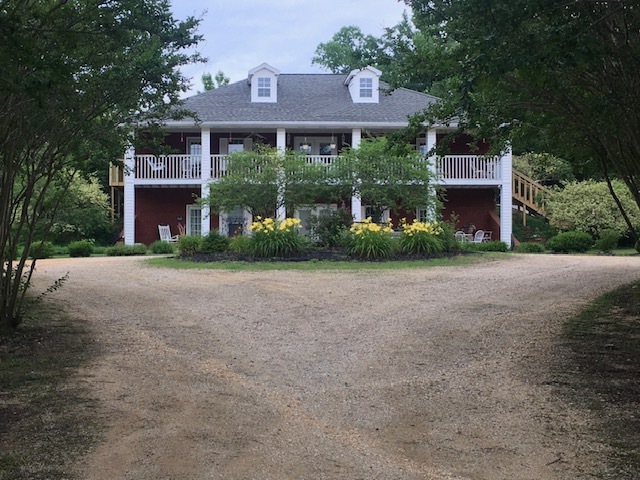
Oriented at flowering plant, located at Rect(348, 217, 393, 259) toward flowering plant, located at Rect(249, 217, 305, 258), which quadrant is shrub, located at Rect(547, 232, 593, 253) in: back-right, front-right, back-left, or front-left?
back-right

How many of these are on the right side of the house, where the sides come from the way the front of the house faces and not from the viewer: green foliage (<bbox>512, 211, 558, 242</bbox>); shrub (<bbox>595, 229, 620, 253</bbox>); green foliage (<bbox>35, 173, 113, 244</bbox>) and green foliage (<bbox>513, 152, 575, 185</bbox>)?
1

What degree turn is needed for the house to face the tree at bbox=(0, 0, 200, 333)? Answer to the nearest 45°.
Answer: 0° — it already faces it

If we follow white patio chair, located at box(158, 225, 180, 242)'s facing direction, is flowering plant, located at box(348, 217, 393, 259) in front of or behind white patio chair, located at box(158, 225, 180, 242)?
in front

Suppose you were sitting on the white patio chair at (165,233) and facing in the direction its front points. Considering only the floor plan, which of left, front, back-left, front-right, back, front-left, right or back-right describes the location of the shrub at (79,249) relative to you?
right

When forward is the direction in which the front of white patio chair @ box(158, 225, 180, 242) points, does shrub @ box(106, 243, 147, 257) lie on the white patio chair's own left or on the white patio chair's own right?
on the white patio chair's own right

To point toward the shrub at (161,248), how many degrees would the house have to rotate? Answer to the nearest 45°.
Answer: approximately 45° to its right

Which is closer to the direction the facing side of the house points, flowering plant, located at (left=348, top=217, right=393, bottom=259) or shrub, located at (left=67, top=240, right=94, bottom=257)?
the flowering plant

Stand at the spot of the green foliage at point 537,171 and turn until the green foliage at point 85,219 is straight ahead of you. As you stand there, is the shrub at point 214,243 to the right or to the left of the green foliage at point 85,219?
left

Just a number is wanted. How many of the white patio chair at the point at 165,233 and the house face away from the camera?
0

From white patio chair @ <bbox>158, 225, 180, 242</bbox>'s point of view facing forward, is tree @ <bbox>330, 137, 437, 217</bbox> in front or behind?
in front

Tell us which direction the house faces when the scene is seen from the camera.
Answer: facing the viewer

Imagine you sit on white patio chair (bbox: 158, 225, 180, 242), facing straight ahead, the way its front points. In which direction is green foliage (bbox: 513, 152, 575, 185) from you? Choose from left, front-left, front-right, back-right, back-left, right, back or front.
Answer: front-left

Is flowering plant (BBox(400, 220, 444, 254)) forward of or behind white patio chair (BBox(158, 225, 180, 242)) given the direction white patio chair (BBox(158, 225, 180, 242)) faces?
forward

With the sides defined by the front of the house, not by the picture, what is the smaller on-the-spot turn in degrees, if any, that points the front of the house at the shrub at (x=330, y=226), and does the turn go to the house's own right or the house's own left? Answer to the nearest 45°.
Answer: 0° — it already faces it
